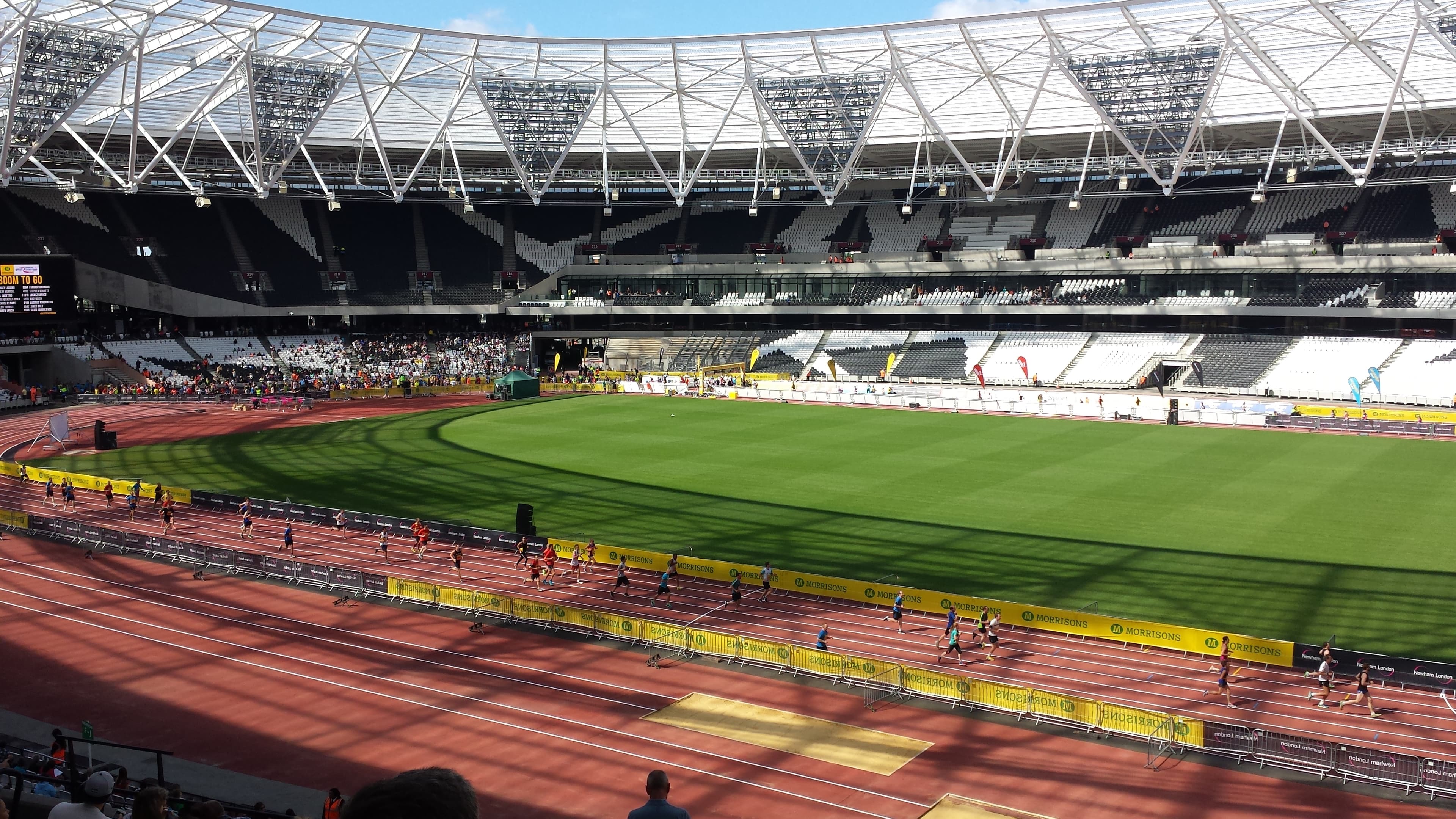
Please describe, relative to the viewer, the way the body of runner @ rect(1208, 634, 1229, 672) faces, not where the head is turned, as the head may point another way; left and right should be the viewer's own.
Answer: facing to the right of the viewer

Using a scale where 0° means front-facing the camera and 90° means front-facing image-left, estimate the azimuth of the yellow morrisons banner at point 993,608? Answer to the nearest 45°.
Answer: approximately 45°

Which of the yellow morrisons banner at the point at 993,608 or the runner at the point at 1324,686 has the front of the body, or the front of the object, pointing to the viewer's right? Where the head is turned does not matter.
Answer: the runner

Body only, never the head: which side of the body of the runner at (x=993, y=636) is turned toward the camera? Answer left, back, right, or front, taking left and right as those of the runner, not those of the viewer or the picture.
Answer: right

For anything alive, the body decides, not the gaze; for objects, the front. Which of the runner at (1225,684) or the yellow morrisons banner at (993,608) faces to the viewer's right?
the runner

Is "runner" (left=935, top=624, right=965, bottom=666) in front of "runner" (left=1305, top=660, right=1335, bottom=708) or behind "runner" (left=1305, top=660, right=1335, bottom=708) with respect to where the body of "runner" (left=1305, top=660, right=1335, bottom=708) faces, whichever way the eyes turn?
behind

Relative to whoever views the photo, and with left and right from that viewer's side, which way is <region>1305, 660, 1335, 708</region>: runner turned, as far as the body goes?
facing to the right of the viewer

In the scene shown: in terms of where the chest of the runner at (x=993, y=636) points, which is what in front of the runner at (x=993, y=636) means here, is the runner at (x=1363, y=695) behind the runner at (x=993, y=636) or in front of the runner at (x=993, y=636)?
in front

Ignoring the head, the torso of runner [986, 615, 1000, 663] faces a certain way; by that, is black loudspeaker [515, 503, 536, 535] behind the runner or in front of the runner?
behind

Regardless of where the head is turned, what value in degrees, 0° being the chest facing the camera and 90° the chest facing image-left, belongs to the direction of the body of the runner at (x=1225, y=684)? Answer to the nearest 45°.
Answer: approximately 270°

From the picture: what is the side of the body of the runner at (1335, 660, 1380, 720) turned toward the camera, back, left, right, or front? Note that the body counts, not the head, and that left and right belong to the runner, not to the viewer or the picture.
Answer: right
